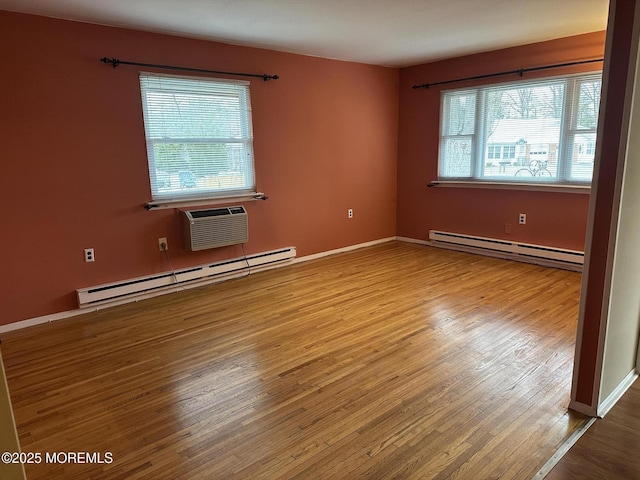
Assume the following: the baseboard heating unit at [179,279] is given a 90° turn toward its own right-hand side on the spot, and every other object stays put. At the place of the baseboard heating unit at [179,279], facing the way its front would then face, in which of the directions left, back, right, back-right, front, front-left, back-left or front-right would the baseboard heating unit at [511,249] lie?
back-left

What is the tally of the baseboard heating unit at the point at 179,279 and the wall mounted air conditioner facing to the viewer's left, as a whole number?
0

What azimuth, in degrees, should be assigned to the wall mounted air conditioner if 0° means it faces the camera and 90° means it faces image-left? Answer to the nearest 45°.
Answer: approximately 315°

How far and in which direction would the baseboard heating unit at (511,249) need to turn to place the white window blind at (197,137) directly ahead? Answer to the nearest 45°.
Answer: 0° — it already faces it

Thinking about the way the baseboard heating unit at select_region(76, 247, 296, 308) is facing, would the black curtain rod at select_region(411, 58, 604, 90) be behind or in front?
in front
